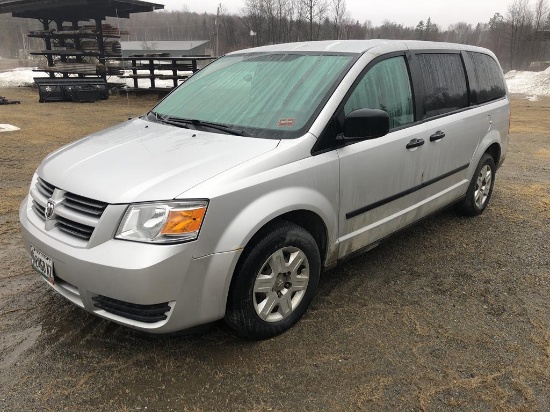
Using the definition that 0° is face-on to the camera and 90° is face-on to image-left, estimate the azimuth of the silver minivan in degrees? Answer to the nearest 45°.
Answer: approximately 45°
